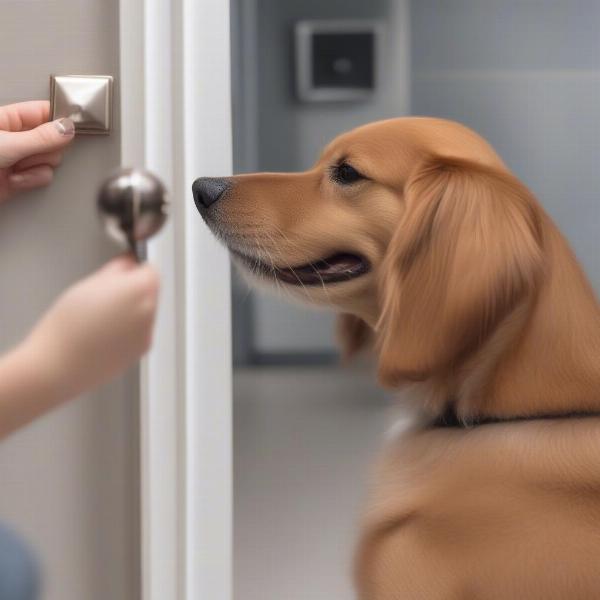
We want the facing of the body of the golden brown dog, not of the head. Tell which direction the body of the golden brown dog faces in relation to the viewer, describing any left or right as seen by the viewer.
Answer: facing to the left of the viewer
